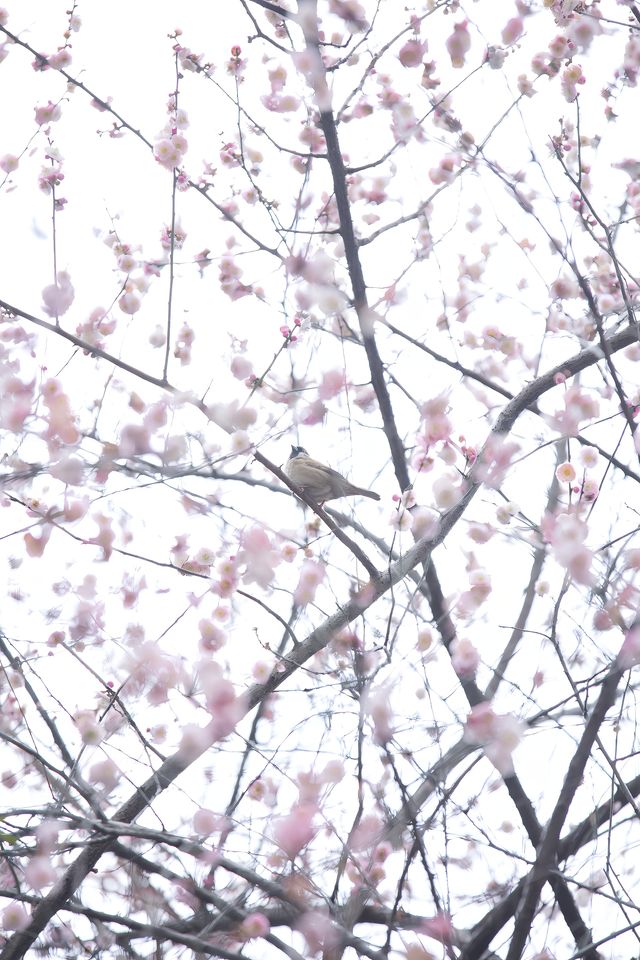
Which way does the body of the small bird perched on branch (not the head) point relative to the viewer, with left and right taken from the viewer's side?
facing to the left of the viewer
